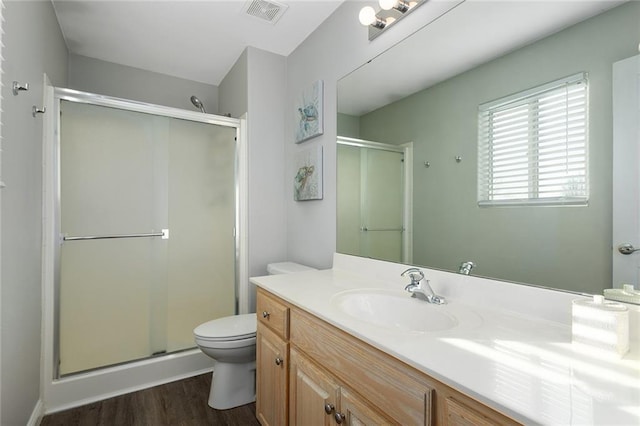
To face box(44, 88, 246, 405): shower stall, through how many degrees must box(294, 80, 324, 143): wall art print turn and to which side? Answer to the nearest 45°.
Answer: approximately 45° to its right

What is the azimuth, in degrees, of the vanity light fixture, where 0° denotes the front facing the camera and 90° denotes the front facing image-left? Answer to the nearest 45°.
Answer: approximately 45°

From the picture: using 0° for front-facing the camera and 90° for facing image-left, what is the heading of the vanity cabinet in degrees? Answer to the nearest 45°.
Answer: approximately 45°
